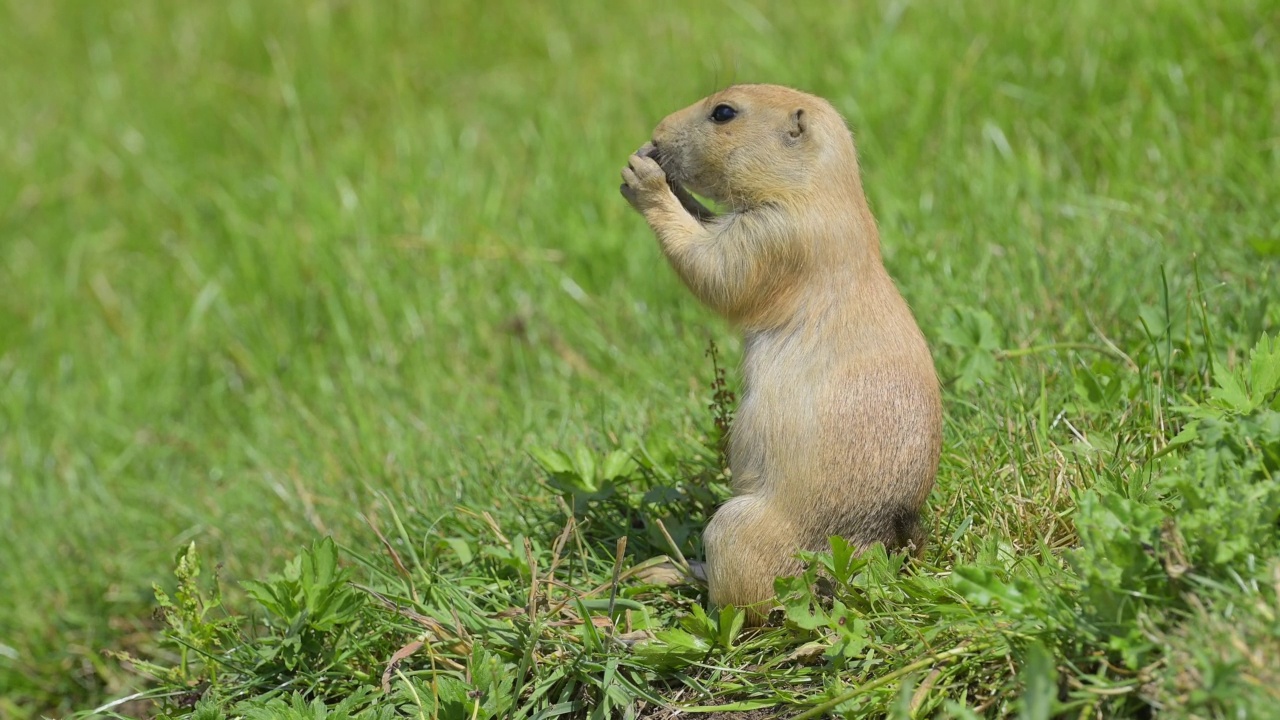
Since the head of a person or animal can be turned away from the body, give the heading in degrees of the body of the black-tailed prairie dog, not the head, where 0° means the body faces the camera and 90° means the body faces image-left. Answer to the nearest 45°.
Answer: approximately 90°
